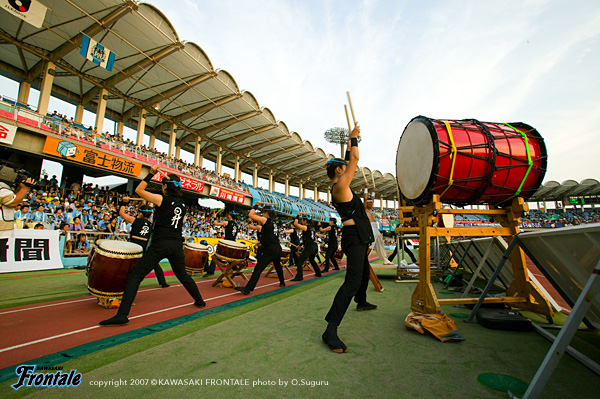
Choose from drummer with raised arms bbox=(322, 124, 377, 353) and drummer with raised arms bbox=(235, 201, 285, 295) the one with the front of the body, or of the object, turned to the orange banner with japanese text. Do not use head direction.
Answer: drummer with raised arms bbox=(235, 201, 285, 295)

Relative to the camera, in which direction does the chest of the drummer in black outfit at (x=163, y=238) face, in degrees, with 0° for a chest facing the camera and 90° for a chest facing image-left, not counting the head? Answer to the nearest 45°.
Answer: approximately 135°

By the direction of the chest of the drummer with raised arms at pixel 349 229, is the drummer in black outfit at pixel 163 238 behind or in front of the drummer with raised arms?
behind

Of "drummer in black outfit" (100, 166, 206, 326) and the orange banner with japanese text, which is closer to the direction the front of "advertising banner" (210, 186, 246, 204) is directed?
the drummer in black outfit

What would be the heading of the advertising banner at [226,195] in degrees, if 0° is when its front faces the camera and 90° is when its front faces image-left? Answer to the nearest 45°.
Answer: approximately 315°

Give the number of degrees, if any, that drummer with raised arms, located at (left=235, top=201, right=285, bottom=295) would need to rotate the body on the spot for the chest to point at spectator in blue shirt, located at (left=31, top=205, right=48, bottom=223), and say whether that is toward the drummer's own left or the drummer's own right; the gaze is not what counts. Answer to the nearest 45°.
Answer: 0° — they already face them

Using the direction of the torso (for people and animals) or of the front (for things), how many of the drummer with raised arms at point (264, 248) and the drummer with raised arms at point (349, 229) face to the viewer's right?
1

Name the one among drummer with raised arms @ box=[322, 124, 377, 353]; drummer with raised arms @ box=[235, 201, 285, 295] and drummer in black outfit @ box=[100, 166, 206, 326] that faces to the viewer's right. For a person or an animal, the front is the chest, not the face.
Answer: drummer with raised arms @ box=[322, 124, 377, 353]

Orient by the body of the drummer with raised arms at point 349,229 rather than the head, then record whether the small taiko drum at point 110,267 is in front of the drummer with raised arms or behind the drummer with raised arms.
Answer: behind

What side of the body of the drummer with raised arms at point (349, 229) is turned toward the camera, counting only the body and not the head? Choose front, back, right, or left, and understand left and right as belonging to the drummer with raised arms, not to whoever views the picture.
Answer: right

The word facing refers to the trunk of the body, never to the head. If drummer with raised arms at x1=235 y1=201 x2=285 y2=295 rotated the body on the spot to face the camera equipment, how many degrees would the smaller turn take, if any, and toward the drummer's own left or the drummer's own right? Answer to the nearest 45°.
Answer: approximately 45° to the drummer's own left

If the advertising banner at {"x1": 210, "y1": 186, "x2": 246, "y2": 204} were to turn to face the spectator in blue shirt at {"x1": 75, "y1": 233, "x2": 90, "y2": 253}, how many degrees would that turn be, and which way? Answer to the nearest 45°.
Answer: approximately 45° to its right

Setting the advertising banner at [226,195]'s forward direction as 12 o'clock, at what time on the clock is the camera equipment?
The camera equipment is roughly at 2 o'clock from the advertising banner.

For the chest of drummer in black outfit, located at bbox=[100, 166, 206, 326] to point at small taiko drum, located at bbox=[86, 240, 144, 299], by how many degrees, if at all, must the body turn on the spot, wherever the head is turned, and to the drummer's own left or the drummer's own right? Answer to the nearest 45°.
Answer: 0° — they already face it

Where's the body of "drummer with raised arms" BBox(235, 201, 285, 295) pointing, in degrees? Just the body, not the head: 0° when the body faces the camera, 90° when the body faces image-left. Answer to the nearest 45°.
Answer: approximately 135°
